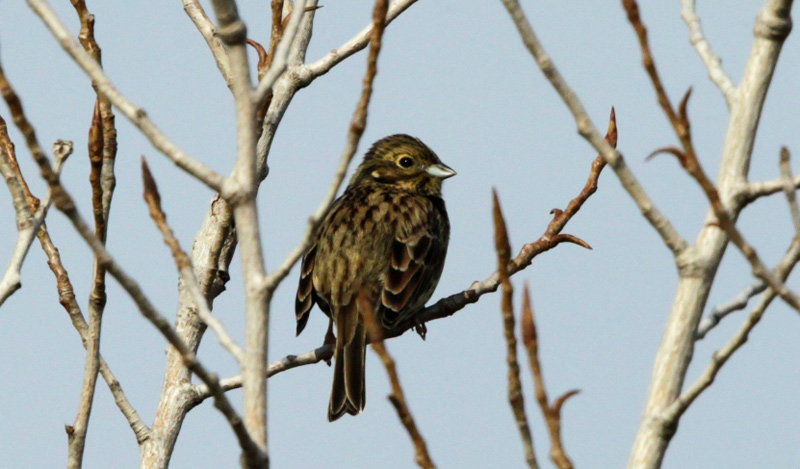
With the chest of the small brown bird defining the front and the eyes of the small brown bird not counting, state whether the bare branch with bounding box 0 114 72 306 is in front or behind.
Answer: behind

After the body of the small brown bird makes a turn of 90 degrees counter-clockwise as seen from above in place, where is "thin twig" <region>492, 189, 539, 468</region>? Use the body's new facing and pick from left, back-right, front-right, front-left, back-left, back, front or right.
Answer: back-right

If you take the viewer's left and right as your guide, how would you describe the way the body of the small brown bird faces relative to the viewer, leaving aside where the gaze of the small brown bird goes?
facing away from the viewer and to the right of the viewer

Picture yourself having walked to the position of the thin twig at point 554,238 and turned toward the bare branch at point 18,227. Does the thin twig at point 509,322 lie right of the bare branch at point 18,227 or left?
left
